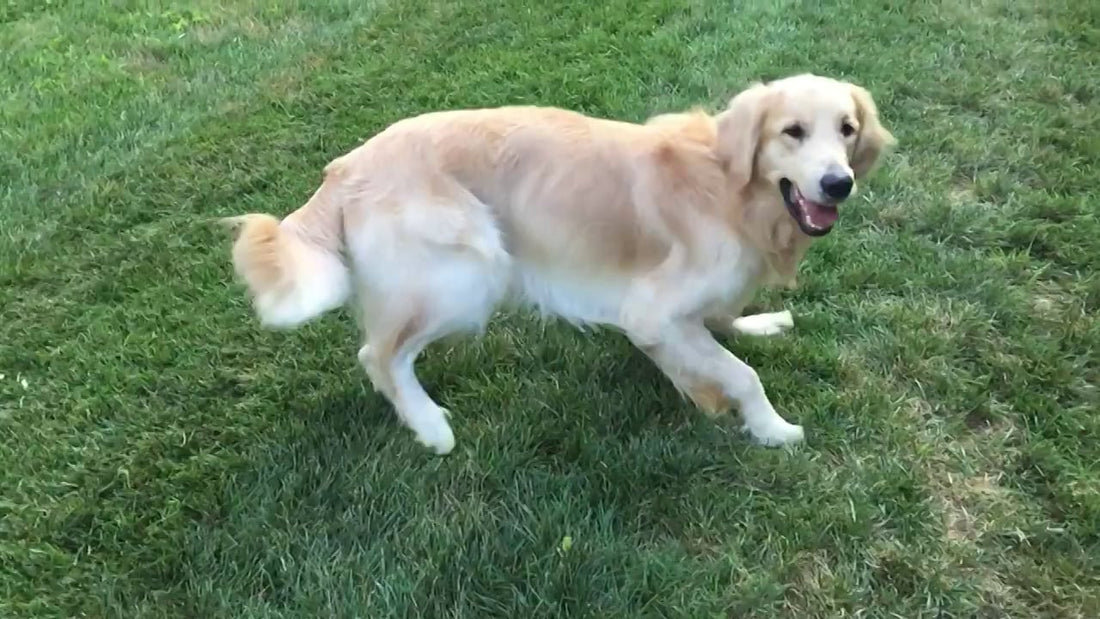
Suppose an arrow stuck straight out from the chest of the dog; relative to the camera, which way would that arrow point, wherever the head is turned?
to the viewer's right
